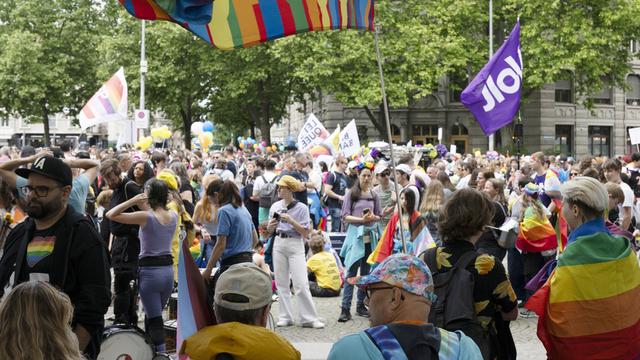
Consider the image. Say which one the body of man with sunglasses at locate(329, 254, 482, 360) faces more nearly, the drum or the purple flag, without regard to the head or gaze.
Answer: the drum

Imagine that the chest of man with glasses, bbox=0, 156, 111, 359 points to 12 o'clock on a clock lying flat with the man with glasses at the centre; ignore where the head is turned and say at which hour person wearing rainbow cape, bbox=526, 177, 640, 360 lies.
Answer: The person wearing rainbow cape is roughly at 8 o'clock from the man with glasses.

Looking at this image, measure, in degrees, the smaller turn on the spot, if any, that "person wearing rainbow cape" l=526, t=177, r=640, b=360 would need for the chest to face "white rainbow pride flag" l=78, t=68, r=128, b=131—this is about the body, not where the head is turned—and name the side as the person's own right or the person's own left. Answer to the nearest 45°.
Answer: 0° — they already face it

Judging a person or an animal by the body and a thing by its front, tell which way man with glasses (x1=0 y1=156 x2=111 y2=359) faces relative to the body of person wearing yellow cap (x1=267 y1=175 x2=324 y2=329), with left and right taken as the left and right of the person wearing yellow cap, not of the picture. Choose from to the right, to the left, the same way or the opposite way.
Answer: the same way

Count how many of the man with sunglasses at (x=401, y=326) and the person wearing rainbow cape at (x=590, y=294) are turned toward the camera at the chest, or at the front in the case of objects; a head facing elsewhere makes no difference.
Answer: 0

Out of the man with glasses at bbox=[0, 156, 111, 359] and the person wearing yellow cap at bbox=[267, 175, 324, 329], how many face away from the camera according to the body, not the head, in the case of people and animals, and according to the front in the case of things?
0

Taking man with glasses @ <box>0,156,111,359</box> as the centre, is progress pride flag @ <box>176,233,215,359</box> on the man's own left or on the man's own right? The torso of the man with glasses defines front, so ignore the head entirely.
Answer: on the man's own left

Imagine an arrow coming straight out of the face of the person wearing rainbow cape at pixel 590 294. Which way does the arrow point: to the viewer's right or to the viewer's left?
to the viewer's left

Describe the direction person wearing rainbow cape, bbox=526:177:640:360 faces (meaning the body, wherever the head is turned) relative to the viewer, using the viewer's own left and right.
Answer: facing away from the viewer and to the left of the viewer

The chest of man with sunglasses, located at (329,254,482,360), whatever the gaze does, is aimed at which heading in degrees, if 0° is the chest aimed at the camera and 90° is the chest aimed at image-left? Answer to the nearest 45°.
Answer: approximately 135°
